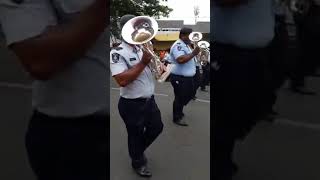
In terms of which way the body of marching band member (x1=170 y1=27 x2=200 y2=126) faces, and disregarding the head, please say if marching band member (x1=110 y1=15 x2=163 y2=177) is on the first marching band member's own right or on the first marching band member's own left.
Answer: on the first marching band member's own right

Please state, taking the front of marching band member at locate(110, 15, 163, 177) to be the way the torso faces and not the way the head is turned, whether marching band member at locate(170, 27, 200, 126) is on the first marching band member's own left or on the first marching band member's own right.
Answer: on the first marching band member's own left
